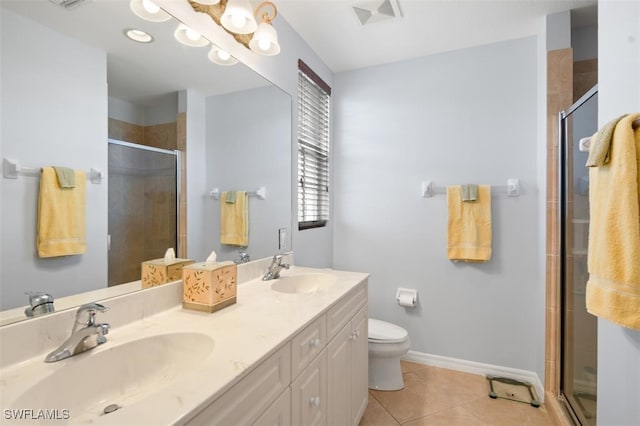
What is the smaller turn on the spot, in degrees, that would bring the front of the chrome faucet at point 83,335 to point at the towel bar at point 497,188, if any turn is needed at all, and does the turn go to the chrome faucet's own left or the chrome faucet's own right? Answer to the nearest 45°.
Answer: approximately 45° to the chrome faucet's own left

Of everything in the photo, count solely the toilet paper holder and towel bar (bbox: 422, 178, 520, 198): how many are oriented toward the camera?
2

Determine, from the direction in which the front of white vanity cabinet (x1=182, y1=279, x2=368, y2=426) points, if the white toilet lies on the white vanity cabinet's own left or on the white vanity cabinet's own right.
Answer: on the white vanity cabinet's own left

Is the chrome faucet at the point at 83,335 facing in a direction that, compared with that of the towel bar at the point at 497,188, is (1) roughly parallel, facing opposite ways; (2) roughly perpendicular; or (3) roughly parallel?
roughly perpendicular

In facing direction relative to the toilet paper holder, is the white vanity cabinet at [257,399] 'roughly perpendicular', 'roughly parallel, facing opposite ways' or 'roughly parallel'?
roughly perpendicular

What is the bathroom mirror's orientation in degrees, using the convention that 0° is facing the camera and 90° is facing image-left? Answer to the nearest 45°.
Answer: approximately 315°

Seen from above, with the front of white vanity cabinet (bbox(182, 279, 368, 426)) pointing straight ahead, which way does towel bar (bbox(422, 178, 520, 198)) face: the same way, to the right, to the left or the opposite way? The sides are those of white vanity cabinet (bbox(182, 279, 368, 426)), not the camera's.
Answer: to the right
